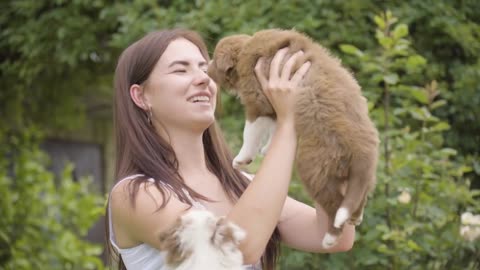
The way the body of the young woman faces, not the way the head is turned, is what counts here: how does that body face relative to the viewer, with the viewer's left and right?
facing the viewer and to the right of the viewer
